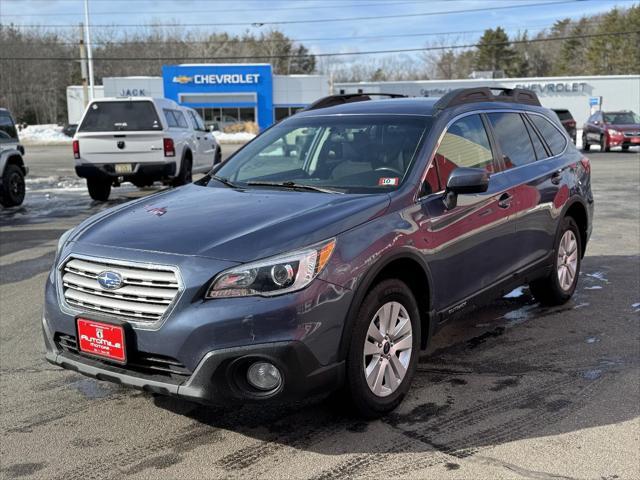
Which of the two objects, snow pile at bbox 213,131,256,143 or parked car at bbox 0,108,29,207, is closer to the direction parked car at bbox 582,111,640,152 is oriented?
the parked car

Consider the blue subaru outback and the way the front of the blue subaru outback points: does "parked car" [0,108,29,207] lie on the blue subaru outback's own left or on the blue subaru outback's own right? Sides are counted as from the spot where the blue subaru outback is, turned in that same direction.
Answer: on the blue subaru outback's own right

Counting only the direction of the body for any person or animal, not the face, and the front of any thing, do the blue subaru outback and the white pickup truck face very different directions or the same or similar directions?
very different directions

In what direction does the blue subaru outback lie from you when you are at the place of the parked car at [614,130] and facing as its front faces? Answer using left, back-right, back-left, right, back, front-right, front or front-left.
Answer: front-right

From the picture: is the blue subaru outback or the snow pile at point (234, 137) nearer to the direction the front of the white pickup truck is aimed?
the snow pile

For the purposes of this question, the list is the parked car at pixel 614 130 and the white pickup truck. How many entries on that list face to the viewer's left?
0

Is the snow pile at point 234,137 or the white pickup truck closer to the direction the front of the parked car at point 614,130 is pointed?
the white pickup truck

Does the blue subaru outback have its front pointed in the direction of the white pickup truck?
no

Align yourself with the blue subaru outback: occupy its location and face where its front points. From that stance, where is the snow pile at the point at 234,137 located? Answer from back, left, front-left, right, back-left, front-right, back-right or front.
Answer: back-right

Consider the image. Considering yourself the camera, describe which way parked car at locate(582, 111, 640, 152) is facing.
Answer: facing the viewer and to the right of the viewer

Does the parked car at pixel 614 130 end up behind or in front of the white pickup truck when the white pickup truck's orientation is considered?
in front

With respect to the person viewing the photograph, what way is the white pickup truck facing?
facing away from the viewer and to the right of the viewer
